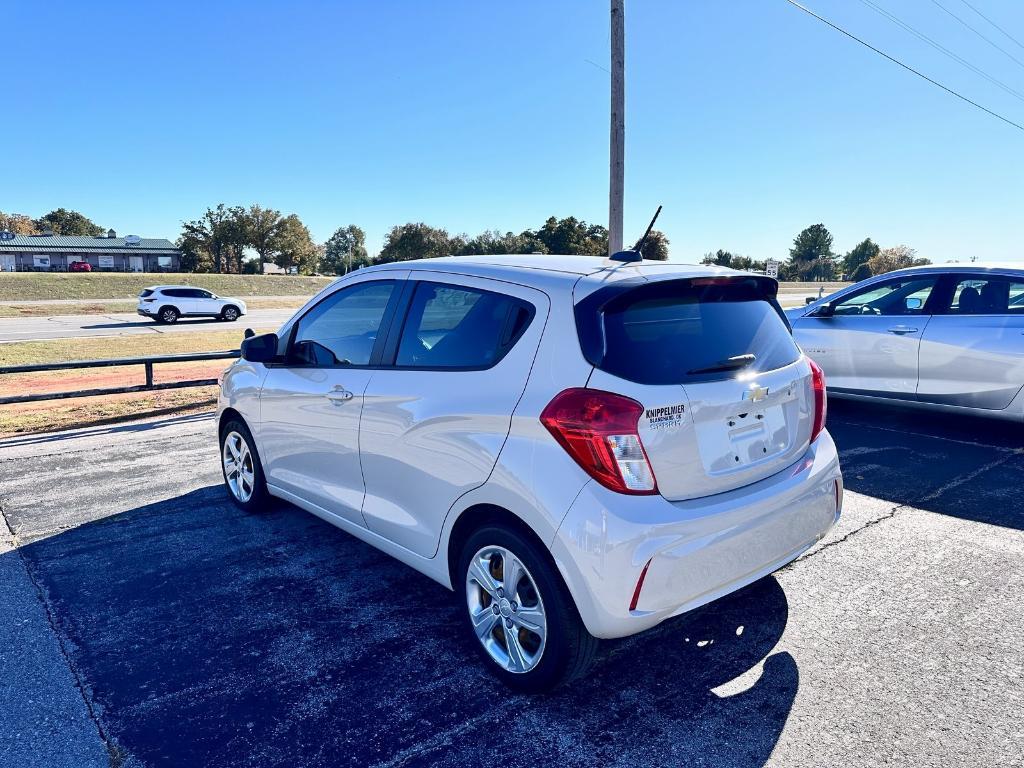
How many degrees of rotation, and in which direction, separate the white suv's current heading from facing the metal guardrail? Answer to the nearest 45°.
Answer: approximately 90° to its right

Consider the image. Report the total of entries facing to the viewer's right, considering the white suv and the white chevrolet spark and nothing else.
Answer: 1

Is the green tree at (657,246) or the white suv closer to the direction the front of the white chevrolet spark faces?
the white suv

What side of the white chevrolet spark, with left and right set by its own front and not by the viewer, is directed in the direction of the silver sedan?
right

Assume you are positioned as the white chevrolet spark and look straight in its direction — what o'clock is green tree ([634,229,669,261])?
The green tree is roughly at 2 o'clock from the white chevrolet spark.

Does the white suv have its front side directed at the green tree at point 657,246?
no

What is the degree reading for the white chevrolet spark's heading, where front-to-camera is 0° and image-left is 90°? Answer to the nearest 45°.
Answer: approximately 135°

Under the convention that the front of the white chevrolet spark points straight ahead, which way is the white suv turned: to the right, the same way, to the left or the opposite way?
to the right

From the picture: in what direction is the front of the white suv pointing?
to the viewer's right

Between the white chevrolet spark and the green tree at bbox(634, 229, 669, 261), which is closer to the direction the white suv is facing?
the green tree

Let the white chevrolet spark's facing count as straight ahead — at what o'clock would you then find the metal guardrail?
The metal guardrail is roughly at 12 o'clock from the white chevrolet spark.

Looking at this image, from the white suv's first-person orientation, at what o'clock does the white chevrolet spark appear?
The white chevrolet spark is roughly at 3 o'clock from the white suv.

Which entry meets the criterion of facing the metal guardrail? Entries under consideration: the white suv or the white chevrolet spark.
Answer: the white chevrolet spark
